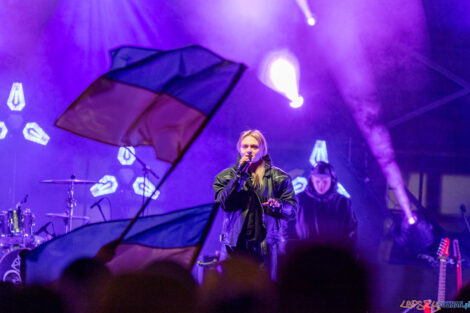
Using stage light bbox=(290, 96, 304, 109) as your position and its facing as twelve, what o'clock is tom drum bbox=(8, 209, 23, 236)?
The tom drum is roughly at 2 o'clock from the stage light.

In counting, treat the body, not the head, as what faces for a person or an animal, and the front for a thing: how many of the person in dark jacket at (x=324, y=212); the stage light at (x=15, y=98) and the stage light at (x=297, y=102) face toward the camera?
3

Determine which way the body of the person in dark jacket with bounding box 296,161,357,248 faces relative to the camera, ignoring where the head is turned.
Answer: toward the camera

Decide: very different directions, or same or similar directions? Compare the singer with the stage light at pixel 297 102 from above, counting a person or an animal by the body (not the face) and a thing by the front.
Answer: same or similar directions

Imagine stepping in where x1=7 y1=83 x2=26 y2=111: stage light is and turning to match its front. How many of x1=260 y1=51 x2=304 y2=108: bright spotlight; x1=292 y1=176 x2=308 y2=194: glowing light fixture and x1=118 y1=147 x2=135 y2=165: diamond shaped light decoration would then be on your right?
0

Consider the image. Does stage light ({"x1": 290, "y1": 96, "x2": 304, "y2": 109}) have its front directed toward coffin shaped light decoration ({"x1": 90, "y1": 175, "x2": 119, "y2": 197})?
no

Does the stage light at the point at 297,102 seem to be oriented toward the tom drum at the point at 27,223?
no

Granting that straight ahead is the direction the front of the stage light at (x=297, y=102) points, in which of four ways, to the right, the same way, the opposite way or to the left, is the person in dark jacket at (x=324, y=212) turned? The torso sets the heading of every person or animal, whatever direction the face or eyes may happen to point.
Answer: the same way

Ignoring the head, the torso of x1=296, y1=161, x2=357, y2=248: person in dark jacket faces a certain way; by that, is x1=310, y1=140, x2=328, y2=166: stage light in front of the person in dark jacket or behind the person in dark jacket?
behind

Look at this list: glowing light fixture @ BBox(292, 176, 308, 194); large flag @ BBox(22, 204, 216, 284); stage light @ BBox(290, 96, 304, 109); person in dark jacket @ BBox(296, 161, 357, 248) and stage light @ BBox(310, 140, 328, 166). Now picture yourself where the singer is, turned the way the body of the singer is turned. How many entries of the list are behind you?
4

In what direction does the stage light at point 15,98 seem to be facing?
toward the camera

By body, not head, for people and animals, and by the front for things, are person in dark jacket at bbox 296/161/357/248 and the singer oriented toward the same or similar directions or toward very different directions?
same or similar directions

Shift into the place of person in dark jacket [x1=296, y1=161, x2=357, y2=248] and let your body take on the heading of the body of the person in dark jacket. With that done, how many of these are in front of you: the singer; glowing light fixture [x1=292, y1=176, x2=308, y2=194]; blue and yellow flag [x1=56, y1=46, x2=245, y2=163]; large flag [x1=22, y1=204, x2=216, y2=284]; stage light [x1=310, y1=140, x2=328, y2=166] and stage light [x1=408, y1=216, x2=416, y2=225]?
3

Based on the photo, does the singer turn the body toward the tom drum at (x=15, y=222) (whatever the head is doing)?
no

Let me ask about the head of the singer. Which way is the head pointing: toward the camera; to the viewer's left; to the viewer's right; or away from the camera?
toward the camera

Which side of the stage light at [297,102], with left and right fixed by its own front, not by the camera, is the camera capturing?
front

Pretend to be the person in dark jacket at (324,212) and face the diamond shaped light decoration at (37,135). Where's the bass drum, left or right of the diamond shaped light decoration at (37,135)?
left
